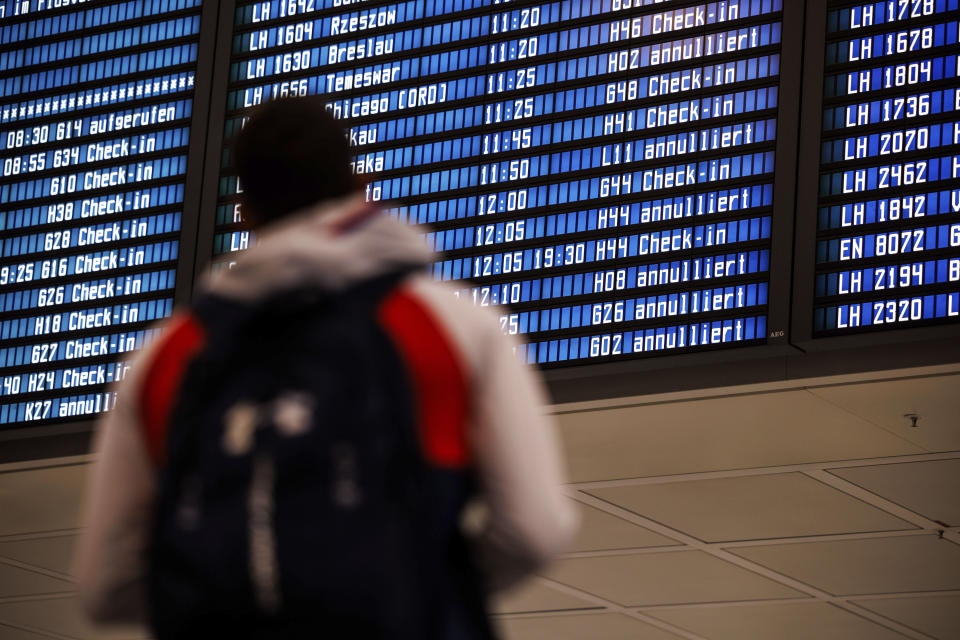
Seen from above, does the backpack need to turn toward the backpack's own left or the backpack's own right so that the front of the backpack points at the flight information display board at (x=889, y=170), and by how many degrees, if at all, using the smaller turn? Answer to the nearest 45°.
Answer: approximately 135° to the backpack's own left

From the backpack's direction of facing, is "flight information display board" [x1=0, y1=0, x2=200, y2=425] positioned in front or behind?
behind

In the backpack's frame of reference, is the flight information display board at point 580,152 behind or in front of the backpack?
behind

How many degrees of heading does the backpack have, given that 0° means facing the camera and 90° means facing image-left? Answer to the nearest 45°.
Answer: approximately 0°

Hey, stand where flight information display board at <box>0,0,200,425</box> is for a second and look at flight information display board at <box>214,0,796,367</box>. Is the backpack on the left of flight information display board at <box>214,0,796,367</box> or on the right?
right
